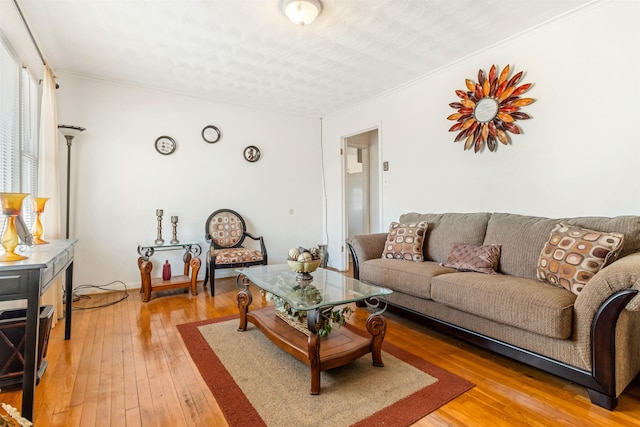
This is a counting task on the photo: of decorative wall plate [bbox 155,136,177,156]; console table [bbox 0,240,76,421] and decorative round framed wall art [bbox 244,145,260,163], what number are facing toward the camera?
2

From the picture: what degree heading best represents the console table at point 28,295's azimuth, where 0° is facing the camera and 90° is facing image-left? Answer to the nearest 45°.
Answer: approximately 270°

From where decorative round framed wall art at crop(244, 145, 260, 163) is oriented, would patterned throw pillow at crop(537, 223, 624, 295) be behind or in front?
in front

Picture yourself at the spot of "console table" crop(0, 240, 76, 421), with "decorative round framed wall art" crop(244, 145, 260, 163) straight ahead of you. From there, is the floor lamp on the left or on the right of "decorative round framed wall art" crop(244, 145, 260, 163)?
left

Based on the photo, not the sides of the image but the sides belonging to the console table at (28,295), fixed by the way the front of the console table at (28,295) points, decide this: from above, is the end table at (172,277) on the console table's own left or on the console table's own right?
on the console table's own left

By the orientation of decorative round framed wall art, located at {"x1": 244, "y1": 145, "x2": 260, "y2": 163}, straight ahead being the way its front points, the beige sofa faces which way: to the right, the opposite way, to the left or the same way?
to the right

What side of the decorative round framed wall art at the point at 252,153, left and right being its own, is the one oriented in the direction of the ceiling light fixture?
front

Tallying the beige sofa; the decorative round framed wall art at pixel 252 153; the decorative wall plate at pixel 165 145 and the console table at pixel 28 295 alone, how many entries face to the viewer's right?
1

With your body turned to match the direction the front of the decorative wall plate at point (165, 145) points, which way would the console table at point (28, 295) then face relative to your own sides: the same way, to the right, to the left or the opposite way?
to the left

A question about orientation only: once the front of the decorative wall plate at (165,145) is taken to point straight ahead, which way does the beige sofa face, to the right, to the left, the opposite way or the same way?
to the right

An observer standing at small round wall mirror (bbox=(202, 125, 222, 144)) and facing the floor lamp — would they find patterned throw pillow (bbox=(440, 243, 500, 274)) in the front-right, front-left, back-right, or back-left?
back-left
